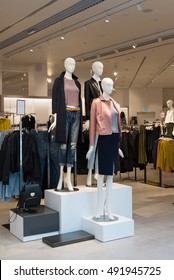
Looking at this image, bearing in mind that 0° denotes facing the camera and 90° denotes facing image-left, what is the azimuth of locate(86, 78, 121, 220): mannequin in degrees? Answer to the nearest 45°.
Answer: approximately 315°

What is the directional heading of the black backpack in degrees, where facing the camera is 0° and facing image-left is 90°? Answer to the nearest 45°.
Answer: approximately 315°

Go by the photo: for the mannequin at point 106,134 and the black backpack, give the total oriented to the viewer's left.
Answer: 0

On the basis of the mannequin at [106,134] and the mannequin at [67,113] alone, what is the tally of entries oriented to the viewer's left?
0

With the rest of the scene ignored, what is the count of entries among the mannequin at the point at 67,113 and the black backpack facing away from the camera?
0

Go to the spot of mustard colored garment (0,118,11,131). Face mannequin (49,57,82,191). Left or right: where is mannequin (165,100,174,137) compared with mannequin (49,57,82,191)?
left

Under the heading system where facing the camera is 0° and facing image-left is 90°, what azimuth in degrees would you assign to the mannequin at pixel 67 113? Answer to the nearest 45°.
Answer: approximately 315°

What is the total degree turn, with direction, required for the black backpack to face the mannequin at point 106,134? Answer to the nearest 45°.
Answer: approximately 45° to its left
